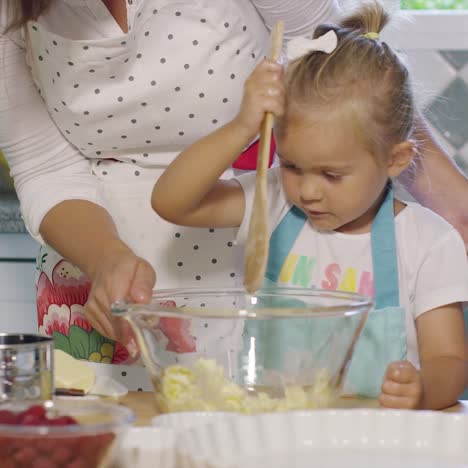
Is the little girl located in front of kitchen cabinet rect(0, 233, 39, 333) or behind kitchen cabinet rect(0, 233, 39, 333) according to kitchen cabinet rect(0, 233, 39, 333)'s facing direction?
in front

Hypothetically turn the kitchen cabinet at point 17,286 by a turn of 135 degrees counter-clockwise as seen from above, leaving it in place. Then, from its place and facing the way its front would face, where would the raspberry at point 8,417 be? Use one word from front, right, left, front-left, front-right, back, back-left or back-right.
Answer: back-right

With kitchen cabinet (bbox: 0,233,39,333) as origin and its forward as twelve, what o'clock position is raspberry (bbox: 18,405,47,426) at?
The raspberry is roughly at 12 o'clock from the kitchen cabinet.

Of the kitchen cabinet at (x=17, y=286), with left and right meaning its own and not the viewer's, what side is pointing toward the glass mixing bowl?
front

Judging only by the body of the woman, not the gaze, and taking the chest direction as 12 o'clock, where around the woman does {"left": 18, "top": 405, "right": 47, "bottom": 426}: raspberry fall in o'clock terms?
The raspberry is roughly at 12 o'clock from the woman.

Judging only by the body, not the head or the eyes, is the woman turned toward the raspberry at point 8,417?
yes

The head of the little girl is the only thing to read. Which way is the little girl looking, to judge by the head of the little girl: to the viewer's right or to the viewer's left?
to the viewer's left

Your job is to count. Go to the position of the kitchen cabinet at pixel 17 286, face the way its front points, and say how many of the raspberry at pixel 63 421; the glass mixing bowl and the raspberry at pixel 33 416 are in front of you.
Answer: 3

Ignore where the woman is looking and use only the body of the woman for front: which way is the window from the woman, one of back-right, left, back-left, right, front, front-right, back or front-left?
back-left

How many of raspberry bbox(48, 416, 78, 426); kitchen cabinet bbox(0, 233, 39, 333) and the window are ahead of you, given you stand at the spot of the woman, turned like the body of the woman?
1

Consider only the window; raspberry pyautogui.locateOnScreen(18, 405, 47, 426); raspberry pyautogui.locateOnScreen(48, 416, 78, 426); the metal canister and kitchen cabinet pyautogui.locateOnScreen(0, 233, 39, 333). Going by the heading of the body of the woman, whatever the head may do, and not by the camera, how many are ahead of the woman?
3

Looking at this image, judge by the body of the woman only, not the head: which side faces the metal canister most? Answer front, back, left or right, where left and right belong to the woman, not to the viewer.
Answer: front

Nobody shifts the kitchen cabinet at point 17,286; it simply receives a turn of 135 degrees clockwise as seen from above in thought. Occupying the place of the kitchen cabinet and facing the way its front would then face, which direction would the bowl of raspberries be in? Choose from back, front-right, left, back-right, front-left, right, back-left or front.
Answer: back-left

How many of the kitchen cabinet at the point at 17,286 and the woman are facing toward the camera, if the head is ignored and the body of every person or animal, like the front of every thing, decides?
2
